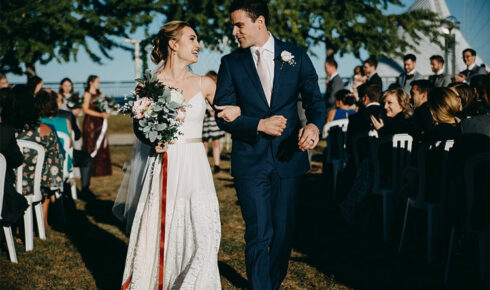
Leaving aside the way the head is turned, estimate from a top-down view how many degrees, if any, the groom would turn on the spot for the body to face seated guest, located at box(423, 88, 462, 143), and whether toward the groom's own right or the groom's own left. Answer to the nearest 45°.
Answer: approximately 135° to the groom's own left

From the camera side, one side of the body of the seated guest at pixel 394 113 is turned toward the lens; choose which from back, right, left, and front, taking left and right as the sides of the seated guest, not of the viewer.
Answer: left

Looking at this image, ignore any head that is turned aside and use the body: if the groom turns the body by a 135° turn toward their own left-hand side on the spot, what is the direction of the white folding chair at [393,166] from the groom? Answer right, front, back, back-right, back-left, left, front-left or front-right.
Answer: front

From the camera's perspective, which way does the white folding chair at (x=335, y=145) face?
away from the camera

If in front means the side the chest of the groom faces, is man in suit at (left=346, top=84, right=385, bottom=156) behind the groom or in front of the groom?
behind

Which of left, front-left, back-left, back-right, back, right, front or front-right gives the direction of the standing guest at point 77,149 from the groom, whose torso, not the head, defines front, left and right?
back-right

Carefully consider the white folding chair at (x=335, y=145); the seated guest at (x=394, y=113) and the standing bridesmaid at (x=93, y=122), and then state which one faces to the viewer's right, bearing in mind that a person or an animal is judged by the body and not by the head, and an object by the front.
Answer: the standing bridesmaid

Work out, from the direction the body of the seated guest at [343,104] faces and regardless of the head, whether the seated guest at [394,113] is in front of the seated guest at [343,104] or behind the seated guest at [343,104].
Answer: behind

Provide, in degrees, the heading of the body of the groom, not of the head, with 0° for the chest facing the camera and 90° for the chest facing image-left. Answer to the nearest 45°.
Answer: approximately 0°

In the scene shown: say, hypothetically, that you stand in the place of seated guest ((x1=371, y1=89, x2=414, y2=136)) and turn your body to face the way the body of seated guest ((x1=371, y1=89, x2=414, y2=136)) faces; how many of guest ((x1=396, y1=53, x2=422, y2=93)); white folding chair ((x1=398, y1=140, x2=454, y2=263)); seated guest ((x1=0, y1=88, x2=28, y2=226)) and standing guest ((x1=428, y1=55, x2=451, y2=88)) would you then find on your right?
2
